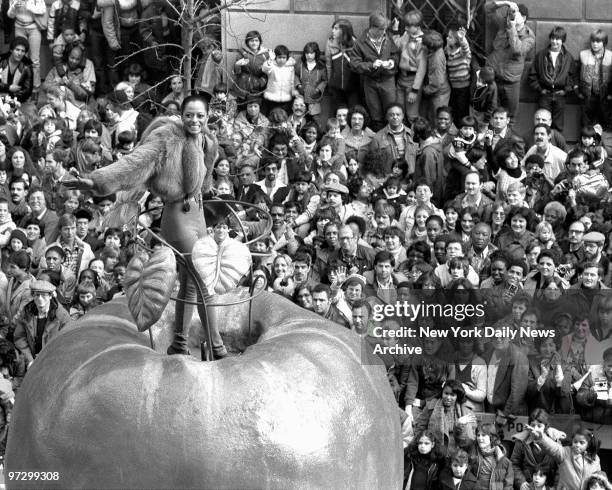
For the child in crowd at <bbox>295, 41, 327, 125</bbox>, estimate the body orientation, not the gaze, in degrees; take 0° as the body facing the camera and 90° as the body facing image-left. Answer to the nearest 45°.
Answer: approximately 0°

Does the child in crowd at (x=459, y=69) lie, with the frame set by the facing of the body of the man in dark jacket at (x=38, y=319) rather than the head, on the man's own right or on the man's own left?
on the man's own left

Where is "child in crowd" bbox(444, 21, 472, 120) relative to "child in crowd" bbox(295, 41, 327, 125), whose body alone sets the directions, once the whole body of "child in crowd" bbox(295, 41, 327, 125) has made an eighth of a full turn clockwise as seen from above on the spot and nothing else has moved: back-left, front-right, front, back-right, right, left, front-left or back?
back-left

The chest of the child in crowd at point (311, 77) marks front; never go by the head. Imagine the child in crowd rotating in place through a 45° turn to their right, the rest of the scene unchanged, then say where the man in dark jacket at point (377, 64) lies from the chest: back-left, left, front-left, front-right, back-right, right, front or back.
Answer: back-left

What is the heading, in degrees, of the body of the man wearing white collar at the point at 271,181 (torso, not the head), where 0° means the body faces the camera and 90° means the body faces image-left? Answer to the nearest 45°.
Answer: approximately 0°
